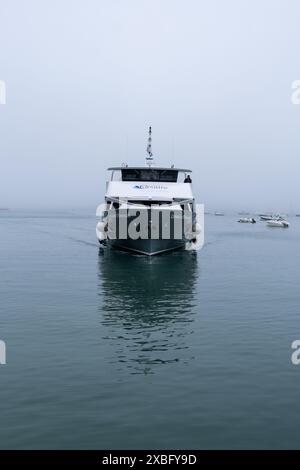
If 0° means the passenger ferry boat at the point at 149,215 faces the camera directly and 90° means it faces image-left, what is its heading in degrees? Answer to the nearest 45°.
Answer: approximately 0°
